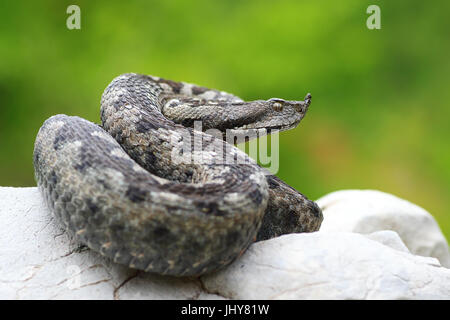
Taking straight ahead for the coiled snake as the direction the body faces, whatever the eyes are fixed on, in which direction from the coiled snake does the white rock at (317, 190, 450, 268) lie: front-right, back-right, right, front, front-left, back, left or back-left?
front-left

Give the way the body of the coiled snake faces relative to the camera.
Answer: to the viewer's right
